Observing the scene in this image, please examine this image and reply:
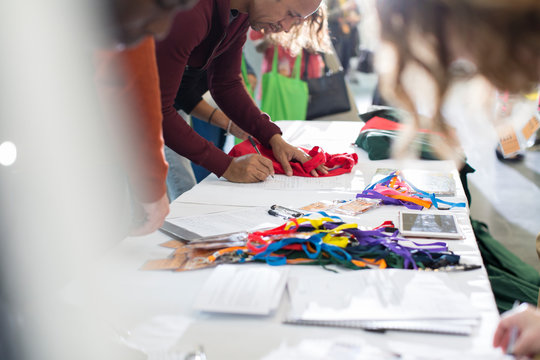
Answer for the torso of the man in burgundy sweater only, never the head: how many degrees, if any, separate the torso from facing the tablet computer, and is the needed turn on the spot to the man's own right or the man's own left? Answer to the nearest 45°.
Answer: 0° — they already face it

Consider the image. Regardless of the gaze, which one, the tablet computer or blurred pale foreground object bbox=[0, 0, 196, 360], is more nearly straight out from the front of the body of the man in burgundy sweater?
the tablet computer

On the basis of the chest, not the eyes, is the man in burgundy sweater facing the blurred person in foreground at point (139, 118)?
no

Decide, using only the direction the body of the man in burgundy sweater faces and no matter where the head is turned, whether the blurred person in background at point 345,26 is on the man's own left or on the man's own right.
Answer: on the man's own left

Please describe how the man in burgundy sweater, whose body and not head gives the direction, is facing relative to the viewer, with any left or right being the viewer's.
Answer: facing the viewer and to the right of the viewer

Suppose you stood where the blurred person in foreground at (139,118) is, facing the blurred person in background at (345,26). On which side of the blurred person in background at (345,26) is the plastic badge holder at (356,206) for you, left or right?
right

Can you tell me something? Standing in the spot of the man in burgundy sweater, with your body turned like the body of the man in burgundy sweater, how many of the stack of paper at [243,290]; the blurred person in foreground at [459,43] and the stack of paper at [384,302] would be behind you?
0

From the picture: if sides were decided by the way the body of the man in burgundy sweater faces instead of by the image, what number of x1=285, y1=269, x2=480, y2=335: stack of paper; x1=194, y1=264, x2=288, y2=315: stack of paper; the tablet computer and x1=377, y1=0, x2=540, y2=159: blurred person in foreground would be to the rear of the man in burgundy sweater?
0

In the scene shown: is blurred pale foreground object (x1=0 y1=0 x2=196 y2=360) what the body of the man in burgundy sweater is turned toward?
no
